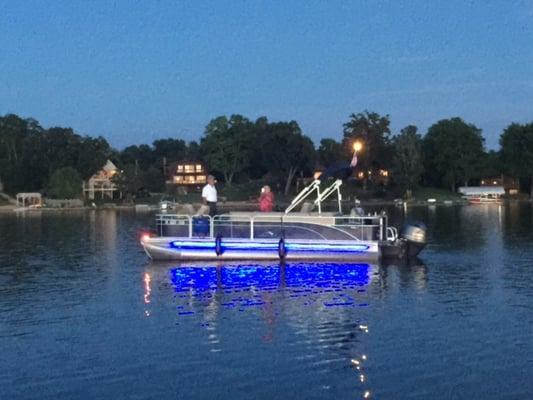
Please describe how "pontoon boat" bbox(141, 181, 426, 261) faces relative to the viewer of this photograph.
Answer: facing to the left of the viewer
